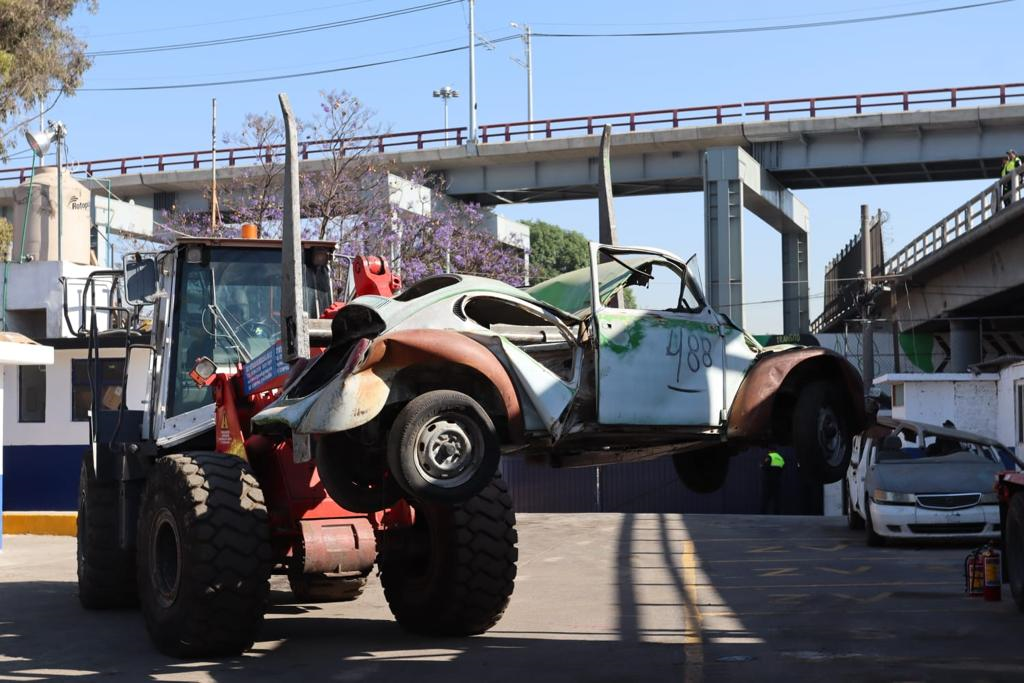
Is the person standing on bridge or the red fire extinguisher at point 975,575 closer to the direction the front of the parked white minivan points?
the red fire extinguisher

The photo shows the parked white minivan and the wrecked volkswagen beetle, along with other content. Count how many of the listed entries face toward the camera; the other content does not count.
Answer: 1

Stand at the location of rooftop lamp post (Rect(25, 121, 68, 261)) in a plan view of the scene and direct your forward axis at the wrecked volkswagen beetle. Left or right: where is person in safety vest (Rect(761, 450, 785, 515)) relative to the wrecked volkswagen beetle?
left

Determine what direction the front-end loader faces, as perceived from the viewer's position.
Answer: facing the viewer and to the right of the viewer

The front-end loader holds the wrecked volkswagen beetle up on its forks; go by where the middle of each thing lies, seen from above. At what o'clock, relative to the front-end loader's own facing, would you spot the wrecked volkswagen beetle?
The wrecked volkswagen beetle is roughly at 12 o'clock from the front-end loader.

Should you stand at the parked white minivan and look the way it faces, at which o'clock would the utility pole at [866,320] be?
The utility pole is roughly at 6 o'clock from the parked white minivan.

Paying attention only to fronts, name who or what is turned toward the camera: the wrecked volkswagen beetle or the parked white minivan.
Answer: the parked white minivan

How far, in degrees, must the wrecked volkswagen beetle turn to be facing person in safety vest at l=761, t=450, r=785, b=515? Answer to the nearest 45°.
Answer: approximately 45° to its left

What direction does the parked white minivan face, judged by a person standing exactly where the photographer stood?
facing the viewer

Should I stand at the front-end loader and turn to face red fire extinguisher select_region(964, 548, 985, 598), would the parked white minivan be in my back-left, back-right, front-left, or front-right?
front-left

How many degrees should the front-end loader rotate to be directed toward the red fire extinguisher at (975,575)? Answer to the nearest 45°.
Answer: approximately 45° to its left

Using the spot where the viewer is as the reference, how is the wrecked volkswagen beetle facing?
facing away from the viewer and to the right of the viewer
